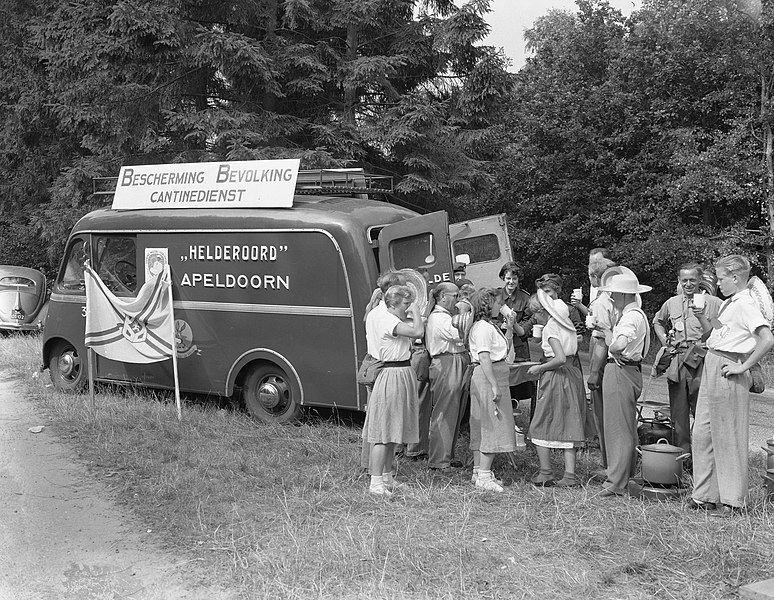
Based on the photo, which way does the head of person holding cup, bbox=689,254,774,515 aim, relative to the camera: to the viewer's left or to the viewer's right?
to the viewer's left

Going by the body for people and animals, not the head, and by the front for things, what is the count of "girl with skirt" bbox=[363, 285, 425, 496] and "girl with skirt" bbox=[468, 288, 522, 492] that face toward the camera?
0

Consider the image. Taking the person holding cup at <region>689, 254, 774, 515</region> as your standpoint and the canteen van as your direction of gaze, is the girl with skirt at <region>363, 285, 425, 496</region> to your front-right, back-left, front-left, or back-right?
front-left

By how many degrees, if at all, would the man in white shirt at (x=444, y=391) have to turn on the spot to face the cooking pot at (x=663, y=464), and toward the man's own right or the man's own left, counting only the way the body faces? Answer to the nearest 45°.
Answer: approximately 45° to the man's own right

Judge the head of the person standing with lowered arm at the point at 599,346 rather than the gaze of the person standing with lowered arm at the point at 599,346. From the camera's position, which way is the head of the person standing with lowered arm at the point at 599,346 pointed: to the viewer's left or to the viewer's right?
to the viewer's left

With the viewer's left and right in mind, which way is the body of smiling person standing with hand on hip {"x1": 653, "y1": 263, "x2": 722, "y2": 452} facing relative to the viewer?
facing the viewer

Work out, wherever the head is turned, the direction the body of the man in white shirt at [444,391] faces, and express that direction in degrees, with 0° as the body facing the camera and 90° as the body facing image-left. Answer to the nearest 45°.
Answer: approximately 270°

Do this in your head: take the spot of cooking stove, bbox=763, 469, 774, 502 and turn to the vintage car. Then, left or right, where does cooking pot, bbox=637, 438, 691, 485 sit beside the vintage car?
left

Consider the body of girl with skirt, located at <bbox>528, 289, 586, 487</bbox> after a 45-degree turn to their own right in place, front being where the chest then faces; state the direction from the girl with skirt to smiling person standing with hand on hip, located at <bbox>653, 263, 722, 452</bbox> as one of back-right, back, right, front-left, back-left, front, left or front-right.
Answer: front-right

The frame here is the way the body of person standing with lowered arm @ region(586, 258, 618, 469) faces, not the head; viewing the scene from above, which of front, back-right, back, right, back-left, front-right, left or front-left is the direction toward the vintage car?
front-right

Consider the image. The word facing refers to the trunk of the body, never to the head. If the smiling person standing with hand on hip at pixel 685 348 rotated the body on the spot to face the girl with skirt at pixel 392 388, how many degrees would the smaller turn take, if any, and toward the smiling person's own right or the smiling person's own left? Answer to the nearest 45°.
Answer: approximately 45° to the smiling person's own right

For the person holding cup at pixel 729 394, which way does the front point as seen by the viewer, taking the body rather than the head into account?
to the viewer's left

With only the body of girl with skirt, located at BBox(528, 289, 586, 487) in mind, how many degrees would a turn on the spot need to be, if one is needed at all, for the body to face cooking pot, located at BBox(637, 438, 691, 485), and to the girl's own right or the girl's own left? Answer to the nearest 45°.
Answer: approximately 180°

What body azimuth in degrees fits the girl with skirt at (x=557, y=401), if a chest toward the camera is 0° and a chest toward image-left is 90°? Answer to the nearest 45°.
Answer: approximately 135°

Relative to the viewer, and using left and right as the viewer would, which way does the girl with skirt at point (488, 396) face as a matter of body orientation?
facing to the right of the viewer

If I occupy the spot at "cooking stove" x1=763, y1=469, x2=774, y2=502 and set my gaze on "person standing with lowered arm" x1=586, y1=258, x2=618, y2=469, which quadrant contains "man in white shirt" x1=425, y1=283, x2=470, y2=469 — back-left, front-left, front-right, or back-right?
front-left
